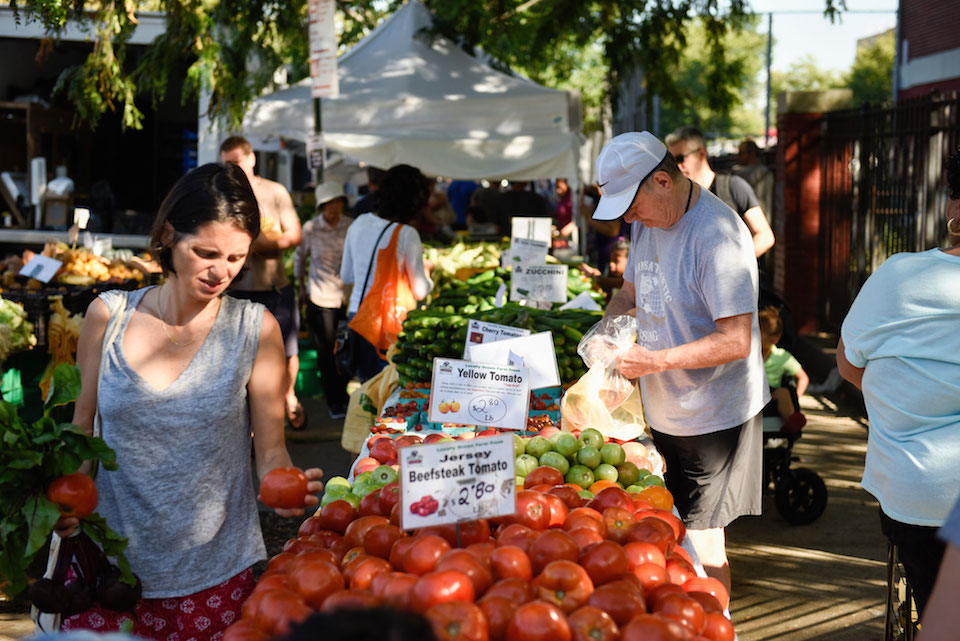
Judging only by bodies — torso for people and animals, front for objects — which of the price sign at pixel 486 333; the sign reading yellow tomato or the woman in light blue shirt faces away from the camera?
the woman in light blue shirt

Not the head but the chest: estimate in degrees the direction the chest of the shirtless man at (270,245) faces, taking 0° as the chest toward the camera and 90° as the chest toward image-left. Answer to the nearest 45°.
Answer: approximately 45°

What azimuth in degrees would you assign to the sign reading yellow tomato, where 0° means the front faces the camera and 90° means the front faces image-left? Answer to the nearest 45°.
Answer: approximately 0°

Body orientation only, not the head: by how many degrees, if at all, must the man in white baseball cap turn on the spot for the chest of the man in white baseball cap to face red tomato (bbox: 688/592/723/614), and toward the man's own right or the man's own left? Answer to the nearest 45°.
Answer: approximately 45° to the man's own left

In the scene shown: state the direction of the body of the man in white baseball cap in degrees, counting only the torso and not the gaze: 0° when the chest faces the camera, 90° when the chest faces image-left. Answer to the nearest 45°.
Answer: approximately 45°

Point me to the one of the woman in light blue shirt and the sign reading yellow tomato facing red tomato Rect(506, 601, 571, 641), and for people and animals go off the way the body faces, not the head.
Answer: the sign reading yellow tomato

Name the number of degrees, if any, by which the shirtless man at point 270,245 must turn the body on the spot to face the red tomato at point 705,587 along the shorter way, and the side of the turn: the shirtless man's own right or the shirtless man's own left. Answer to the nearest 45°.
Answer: approximately 45° to the shirtless man's own left

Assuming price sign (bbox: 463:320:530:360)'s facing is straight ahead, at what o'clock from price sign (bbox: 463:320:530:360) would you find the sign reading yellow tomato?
The sign reading yellow tomato is roughly at 12 o'clock from the price sign.
